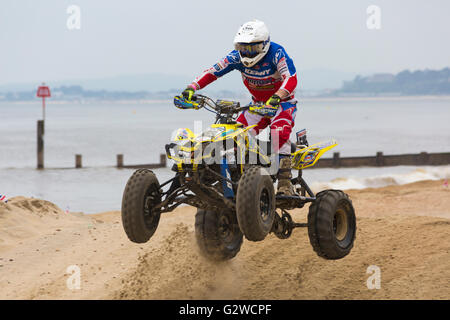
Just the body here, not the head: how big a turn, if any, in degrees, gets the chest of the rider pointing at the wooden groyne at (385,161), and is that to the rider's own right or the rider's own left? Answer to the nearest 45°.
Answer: approximately 135° to the rider's own right

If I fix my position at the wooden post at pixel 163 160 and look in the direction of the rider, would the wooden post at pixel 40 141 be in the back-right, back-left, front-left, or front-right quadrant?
back-right

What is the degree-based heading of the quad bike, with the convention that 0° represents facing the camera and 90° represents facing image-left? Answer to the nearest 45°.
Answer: approximately 45°

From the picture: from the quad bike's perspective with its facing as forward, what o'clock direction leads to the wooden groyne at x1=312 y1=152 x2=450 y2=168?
The wooden groyne is roughly at 5 o'clock from the quad bike.

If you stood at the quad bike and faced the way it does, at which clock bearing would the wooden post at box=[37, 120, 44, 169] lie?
The wooden post is roughly at 4 o'clock from the quad bike.

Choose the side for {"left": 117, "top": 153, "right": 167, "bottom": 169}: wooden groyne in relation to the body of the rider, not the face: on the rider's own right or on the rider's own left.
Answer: on the rider's own right

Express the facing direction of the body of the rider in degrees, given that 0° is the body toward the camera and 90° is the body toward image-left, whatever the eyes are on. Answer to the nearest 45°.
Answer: approximately 45°
